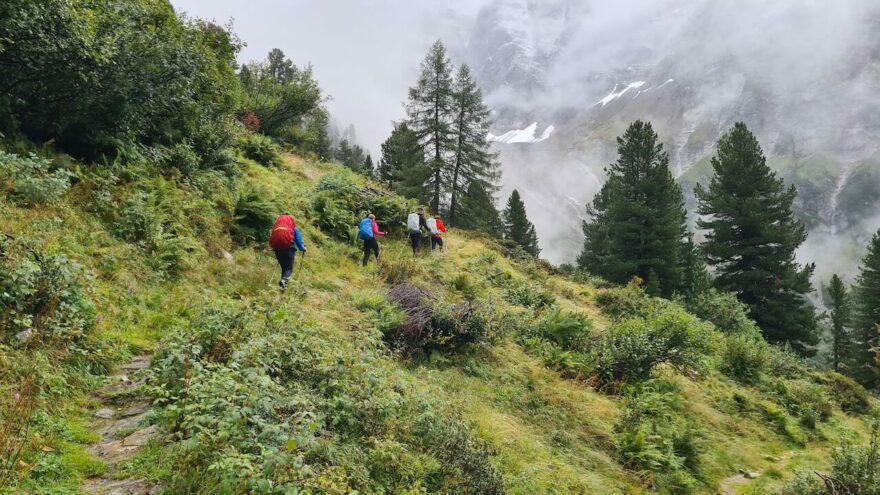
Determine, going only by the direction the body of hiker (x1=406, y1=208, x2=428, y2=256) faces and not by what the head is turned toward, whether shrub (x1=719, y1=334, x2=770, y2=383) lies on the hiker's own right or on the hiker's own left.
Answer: on the hiker's own right

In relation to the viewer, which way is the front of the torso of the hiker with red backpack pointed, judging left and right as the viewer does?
facing away from the viewer and to the right of the viewer

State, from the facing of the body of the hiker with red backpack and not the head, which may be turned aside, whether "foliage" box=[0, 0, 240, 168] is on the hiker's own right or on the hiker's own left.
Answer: on the hiker's own left

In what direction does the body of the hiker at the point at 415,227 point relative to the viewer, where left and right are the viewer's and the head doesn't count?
facing away from the viewer and to the right of the viewer

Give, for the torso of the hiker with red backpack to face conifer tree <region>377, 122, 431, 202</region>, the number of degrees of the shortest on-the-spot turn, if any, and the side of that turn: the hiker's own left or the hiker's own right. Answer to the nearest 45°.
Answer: approximately 45° to the hiker's own left

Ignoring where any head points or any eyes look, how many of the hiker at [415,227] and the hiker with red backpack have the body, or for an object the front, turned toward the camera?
0

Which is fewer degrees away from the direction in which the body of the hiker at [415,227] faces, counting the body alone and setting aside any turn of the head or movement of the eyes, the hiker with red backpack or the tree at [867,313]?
the tree

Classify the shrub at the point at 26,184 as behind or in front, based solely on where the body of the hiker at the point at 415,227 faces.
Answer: behind

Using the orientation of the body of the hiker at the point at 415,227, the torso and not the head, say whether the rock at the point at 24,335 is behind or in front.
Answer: behind

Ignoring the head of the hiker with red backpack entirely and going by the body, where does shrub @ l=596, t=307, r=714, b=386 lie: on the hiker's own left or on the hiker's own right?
on the hiker's own right
